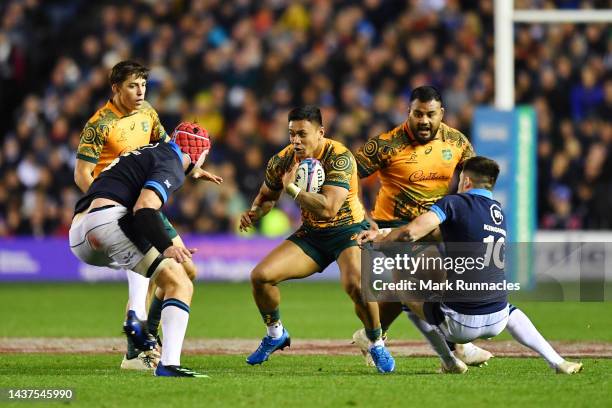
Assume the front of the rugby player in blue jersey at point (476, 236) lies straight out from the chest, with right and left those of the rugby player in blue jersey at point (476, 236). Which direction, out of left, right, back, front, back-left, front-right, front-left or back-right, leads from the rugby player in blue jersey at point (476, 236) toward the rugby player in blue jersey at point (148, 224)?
front-left

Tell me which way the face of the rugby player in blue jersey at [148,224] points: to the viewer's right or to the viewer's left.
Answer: to the viewer's right

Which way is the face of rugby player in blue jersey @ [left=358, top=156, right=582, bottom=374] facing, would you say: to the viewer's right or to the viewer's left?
to the viewer's left

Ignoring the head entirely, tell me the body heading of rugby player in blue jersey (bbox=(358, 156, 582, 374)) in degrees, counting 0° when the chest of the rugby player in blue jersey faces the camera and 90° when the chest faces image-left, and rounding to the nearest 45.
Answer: approximately 135°
